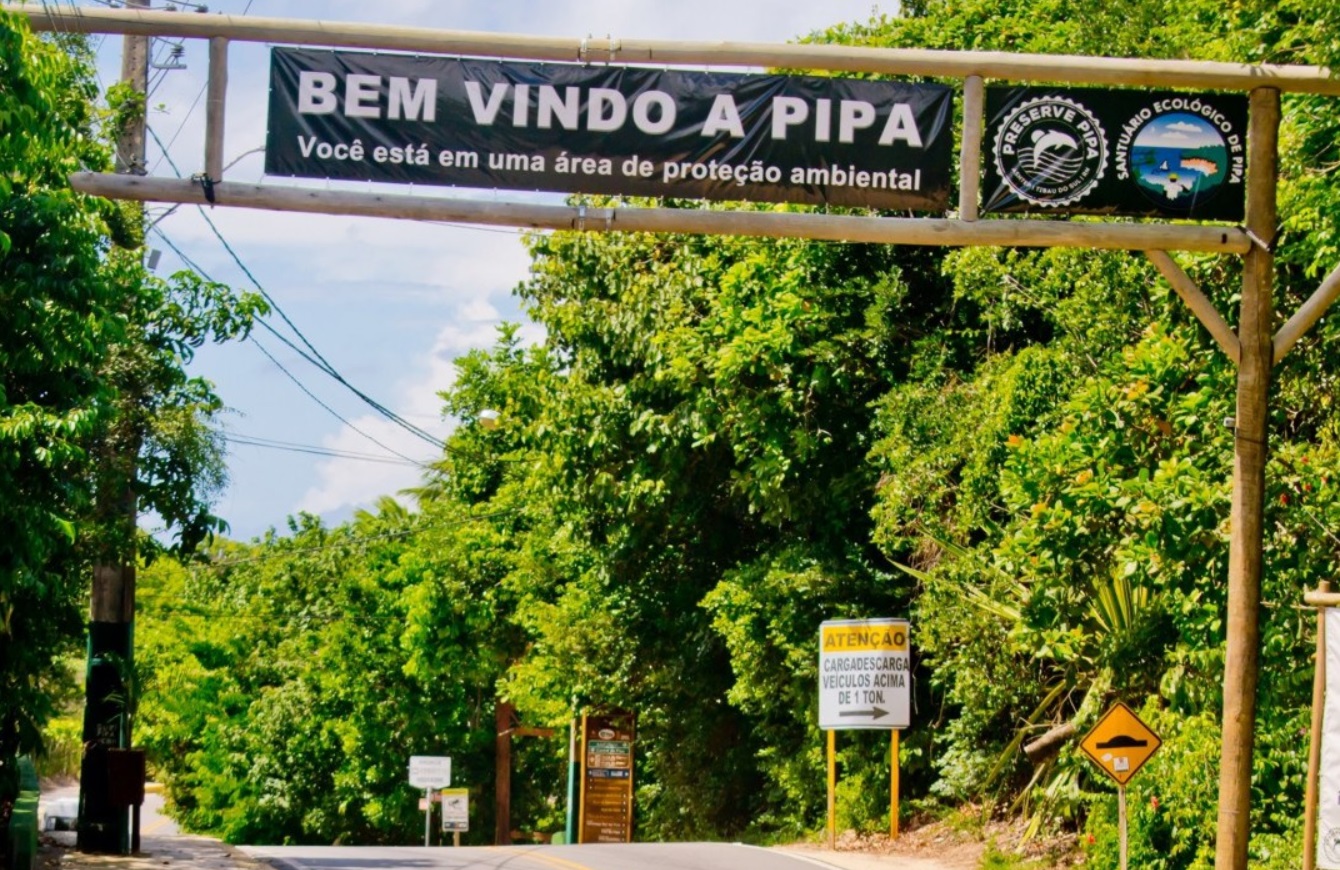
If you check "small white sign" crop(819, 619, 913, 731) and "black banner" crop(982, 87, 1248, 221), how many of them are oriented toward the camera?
2

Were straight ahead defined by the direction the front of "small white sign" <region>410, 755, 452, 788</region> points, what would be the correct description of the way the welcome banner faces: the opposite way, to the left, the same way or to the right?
the same way

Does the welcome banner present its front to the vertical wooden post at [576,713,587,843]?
no

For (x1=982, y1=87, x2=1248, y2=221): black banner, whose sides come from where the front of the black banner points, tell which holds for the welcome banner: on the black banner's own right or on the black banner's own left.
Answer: on the black banner's own right

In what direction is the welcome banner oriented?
toward the camera

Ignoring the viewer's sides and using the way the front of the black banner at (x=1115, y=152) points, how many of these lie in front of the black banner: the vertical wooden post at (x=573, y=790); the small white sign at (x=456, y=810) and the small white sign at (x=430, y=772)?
0

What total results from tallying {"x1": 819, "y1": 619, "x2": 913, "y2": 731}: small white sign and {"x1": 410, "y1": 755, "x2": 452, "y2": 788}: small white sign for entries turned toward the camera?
2

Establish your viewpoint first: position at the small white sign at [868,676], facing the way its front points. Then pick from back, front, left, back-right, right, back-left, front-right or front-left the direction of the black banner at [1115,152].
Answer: front

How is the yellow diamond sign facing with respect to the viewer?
toward the camera

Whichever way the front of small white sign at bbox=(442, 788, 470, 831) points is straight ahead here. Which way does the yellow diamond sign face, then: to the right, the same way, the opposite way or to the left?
the same way

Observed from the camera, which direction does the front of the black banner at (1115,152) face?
facing the viewer

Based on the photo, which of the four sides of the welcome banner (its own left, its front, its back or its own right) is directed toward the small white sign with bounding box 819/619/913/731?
back

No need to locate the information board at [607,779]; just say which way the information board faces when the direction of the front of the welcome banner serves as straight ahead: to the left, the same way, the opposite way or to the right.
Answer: the same way

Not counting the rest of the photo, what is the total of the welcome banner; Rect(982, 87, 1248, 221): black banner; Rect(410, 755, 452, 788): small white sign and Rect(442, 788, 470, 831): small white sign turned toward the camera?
4

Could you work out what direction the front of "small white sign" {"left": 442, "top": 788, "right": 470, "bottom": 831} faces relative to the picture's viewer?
facing the viewer

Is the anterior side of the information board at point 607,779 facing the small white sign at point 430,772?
no
